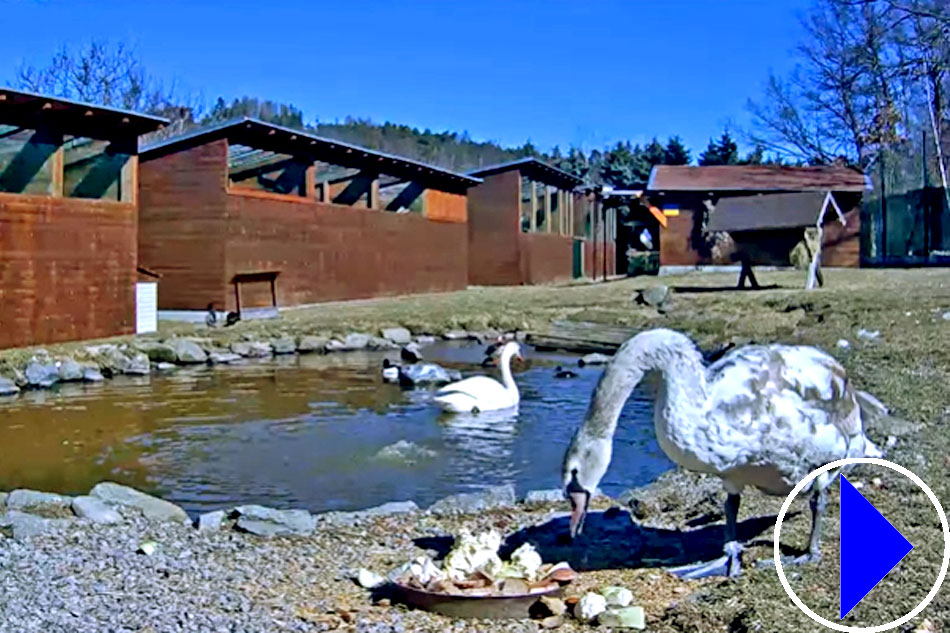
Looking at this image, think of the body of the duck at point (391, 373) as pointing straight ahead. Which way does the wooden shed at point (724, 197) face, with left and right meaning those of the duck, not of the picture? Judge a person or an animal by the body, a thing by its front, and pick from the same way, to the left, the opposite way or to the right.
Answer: to the left

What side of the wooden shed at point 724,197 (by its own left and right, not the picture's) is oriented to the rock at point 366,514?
front

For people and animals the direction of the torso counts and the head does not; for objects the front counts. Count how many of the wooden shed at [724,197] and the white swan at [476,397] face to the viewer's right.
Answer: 1

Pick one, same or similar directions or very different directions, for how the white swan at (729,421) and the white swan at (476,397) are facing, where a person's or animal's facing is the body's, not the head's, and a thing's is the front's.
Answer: very different directions

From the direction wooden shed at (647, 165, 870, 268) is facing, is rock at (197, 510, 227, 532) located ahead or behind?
ahead

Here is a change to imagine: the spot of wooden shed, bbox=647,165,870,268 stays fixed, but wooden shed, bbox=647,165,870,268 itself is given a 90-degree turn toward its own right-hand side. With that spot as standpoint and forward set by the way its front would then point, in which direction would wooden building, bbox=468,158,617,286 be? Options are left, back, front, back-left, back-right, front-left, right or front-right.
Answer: front

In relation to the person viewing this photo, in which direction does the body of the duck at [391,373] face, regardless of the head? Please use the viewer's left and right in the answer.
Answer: facing to the left of the viewer

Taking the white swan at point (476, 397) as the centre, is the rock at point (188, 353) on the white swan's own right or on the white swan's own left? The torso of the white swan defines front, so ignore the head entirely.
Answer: on the white swan's own left

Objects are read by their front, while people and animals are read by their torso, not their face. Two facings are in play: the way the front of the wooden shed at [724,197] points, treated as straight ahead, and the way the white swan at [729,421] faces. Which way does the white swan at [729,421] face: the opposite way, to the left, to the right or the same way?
to the right

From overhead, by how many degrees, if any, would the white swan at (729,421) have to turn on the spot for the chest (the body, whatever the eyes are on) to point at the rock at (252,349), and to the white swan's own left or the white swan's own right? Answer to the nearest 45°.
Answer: approximately 45° to the white swan's own right

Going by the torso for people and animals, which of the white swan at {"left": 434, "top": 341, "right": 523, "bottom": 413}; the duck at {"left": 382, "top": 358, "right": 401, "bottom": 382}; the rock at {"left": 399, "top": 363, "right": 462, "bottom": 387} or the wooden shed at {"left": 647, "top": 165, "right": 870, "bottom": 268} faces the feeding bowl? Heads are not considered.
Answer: the wooden shed

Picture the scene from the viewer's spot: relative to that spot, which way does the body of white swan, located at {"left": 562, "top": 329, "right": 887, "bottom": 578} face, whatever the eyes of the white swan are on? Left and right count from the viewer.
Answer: facing to the left of the viewer

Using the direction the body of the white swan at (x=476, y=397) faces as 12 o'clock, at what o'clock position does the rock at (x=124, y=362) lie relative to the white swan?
The rock is roughly at 7 o'clock from the white swan.
